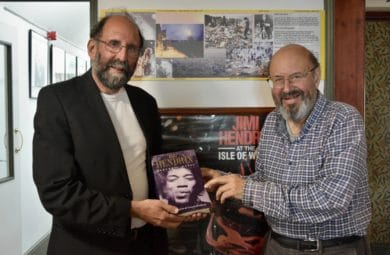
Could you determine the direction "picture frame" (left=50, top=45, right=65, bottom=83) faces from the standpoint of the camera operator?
facing the viewer and to the right of the viewer

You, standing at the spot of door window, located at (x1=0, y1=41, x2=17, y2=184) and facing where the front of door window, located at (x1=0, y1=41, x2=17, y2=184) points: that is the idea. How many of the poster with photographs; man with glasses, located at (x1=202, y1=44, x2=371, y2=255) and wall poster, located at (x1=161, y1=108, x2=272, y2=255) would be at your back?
0

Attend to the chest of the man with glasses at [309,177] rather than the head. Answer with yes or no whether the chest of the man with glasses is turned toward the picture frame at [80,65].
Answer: no

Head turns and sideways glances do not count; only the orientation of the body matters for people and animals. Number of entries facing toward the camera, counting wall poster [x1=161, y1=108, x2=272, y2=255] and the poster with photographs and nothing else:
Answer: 2

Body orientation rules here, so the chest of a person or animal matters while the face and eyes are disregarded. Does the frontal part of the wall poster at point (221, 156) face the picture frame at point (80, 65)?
no

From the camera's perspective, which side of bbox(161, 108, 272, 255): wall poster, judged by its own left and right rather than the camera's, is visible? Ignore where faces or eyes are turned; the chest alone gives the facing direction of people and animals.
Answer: front

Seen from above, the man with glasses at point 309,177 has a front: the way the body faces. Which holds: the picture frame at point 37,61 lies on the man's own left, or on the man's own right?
on the man's own right

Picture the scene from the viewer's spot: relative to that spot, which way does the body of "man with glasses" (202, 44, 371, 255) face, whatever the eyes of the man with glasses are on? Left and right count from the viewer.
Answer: facing the viewer and to the left of the viewer

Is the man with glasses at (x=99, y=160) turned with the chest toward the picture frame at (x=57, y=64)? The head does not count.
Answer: no

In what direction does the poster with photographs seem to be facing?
toward the camera

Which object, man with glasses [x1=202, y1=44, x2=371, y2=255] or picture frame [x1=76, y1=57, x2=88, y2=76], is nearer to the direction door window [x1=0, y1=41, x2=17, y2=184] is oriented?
the man with glasses
